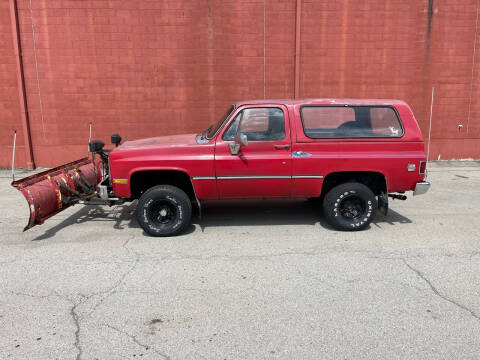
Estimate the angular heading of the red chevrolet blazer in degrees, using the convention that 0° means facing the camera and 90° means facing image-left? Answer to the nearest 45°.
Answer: approximately 90°
